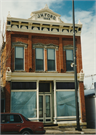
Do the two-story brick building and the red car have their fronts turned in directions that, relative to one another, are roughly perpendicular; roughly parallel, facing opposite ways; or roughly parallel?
roughly perpendicular

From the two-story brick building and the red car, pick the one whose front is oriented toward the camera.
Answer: the two-story brick building

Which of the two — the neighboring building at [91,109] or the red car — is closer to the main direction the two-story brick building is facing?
the red car

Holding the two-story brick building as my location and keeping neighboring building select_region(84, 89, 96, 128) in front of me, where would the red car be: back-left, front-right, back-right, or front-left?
back-right

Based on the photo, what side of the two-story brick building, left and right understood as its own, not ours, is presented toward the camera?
front

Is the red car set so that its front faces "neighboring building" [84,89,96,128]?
no

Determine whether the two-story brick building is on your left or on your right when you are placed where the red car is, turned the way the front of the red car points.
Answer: on your right

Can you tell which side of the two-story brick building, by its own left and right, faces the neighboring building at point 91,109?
left

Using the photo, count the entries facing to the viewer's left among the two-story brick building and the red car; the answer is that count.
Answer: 1

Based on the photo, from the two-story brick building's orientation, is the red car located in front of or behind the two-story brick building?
in front

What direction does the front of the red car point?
to the viewer's left

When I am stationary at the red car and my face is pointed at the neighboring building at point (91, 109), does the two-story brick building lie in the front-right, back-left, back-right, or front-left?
front-left
